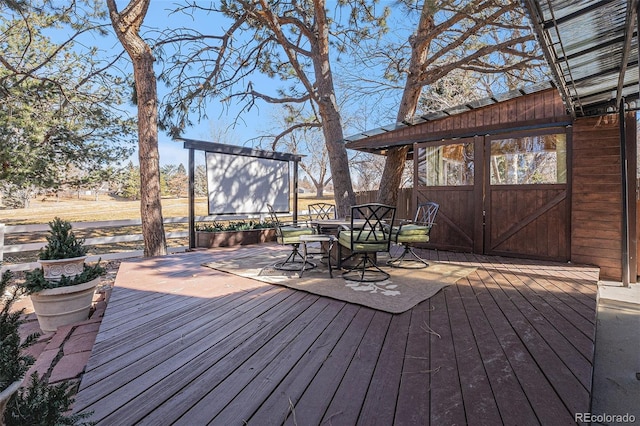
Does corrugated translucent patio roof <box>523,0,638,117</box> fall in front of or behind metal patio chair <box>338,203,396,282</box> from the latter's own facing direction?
behind

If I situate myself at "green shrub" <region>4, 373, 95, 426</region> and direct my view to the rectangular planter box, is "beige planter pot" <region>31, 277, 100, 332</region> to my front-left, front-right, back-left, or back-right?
front-left

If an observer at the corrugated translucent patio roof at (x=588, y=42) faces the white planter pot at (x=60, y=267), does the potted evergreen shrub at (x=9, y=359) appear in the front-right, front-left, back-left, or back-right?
front-left

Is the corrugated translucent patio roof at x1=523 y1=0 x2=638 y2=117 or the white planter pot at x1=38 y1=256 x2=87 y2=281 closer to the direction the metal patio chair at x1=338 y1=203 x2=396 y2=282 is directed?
the white planter pot
